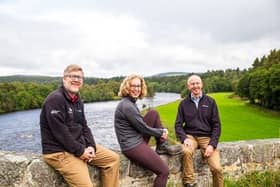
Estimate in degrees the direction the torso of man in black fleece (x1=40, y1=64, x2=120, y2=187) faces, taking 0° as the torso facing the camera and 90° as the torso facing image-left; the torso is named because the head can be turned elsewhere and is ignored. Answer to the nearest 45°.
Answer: approximately 315°

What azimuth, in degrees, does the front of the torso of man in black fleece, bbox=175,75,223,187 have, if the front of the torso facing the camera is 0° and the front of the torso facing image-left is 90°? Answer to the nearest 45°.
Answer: approximately 0°

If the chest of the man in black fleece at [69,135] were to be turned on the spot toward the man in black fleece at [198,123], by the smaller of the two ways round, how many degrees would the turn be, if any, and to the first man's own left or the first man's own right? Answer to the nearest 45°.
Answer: approximately 90° to the first man's own left

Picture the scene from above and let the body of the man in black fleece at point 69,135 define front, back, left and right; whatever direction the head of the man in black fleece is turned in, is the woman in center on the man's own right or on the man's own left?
on the man's own left

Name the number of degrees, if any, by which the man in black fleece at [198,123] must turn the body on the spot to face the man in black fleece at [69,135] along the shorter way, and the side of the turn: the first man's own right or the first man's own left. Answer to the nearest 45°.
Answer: approximately 45° to the first man's own right
